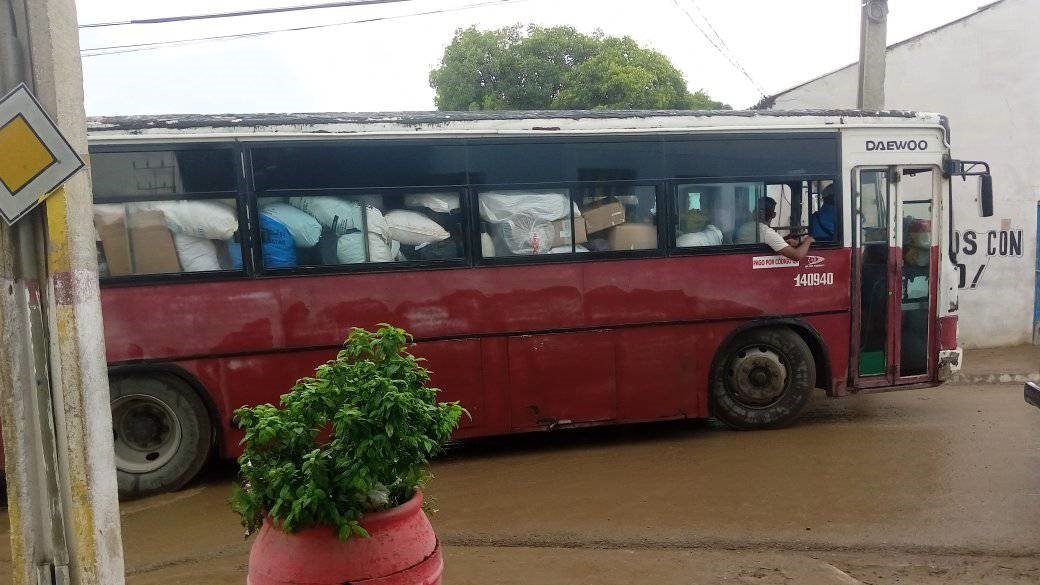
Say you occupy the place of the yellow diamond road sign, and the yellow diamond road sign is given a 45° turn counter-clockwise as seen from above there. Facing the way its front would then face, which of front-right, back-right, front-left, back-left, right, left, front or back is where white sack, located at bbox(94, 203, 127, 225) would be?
back-left

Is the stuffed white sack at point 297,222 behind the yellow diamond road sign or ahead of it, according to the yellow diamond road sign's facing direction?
behind

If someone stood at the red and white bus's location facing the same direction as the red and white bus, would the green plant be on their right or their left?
on their right

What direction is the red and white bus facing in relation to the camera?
to the viewer's right

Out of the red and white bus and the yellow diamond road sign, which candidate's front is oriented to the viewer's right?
the red and white bus

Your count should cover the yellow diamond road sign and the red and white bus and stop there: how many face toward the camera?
1

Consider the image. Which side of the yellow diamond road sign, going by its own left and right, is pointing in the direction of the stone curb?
left

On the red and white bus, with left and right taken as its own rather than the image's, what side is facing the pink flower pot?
right

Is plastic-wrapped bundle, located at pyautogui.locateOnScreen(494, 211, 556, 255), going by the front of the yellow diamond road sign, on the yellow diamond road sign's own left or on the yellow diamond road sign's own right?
on the yellow diamond road sign's own left

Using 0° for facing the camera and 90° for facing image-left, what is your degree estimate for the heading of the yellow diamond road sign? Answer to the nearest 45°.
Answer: approximately 0°
